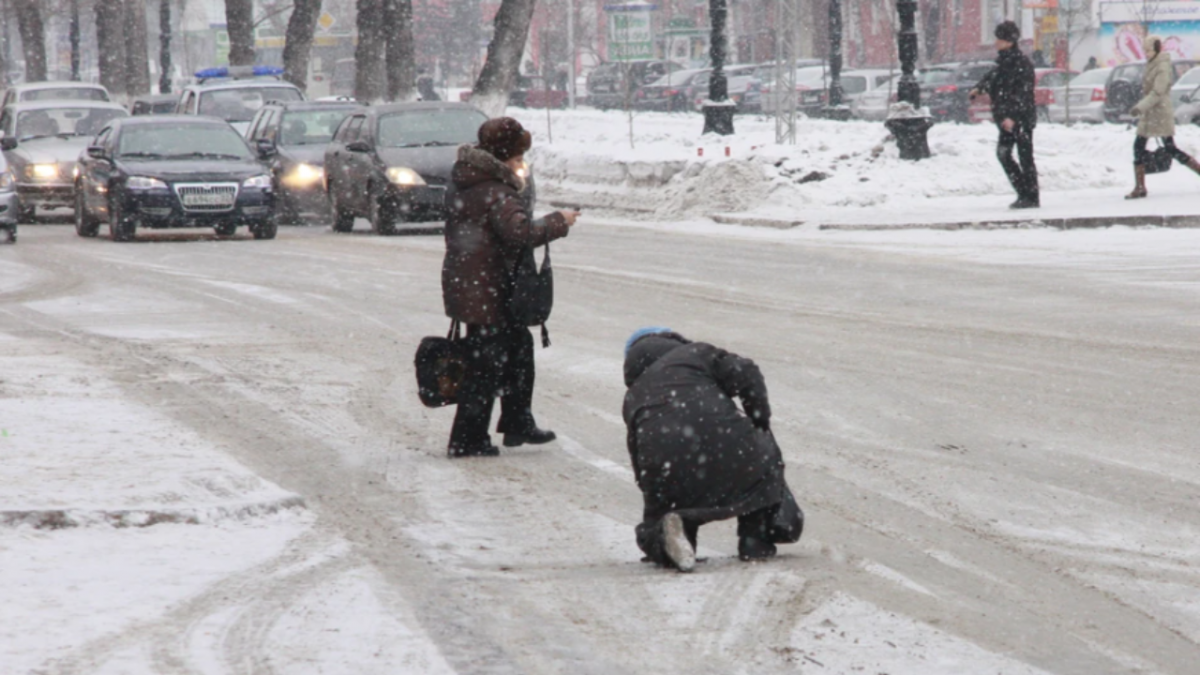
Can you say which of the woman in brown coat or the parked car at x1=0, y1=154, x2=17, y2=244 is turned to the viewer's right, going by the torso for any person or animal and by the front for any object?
the woman in brown coat

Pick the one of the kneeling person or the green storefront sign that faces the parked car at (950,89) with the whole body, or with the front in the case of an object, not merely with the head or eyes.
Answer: the kneeling person

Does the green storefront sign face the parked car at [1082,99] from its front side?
no

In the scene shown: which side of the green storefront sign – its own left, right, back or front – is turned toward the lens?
front

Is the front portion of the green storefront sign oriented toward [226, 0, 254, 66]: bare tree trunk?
no

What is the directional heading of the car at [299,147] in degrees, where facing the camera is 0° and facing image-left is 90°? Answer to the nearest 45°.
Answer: approximately 315°

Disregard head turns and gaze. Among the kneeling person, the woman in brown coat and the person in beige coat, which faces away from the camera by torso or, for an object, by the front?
the kneeling person

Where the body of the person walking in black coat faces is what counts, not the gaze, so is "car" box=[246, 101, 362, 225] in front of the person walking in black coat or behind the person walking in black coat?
in front

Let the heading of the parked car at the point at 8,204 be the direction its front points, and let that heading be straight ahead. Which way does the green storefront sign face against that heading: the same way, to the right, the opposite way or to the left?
the same way

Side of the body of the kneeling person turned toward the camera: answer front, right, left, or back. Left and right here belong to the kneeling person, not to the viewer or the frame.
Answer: back

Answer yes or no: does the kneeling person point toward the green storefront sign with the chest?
yes

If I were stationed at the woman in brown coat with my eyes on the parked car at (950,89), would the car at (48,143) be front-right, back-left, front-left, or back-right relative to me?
front-left

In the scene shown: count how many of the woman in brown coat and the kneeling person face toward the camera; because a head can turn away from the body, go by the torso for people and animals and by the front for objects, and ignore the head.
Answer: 0

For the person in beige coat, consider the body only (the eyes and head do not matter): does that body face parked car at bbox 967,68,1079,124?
no

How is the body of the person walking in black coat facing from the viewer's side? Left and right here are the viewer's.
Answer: facing to the left of the viewer

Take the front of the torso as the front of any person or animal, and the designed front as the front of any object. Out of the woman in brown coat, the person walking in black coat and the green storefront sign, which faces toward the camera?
the green storefront sign

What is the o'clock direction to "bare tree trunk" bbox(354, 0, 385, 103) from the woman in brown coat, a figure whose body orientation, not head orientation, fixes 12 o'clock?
The bare tree trunk is roughly at 9 o'clock from the woman in brown coat.
